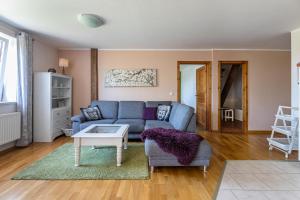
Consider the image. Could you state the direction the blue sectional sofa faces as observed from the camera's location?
facing the viewer

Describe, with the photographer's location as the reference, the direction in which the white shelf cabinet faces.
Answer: facing the viewer and to the right of the viewer

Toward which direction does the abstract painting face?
toward the camera

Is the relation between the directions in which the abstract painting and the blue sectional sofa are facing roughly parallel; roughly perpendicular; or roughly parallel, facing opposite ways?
roughly parallel

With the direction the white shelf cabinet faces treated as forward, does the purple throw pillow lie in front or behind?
in front

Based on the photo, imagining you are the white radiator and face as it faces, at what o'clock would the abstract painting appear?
The abstract painting is roughly at 10 o'clock from the white radiator.

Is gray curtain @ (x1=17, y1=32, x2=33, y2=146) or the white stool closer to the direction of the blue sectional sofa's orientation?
the gray curtain

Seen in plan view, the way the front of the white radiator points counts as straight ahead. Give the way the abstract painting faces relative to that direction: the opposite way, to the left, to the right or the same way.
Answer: to the right

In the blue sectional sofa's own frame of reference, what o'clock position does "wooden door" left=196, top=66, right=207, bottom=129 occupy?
The wooden door is roughly at 8 o'clock from the blue sectional sofa.

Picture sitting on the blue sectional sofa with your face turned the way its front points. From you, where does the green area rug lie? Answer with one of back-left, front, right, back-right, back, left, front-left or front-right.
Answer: front

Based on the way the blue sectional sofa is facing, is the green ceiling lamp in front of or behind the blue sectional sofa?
in front

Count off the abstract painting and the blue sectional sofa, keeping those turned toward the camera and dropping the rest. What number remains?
2

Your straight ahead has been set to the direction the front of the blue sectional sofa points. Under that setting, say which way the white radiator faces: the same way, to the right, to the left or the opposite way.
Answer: to the left

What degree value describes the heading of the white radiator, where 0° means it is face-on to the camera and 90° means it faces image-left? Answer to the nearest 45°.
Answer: approximately 315°

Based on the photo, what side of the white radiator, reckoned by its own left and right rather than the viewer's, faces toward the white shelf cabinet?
left

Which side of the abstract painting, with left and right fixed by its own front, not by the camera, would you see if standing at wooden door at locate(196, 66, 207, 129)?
left
